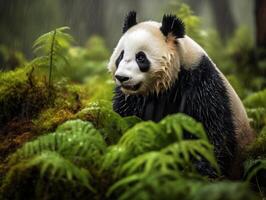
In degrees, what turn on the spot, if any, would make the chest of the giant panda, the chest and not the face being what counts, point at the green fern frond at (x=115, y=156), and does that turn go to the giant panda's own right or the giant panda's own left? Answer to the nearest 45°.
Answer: approximately 45° to the giant panda's own left

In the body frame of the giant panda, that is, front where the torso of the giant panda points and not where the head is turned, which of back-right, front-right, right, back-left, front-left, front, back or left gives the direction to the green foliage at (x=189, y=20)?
back-right

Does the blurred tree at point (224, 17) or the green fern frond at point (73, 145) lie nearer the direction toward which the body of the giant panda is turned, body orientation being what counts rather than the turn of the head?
the green fern frond

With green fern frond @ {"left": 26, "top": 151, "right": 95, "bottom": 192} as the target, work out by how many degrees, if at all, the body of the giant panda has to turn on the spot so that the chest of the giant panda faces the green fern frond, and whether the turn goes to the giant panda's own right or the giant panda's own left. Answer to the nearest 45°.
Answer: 0° — it already faces it

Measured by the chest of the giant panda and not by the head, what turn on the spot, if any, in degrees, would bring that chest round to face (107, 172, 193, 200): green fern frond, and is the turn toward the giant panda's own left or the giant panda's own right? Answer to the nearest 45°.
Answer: approximately 45° to the giant panda's own left

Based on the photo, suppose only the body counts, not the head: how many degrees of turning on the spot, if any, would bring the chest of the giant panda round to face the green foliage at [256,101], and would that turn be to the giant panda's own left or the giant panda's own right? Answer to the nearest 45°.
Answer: approximately 180°

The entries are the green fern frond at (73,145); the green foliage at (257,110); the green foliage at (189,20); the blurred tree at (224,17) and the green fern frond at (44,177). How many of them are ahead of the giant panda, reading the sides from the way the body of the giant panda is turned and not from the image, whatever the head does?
2

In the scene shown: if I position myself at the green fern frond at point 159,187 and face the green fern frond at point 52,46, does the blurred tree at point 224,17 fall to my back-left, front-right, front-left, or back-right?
front-right

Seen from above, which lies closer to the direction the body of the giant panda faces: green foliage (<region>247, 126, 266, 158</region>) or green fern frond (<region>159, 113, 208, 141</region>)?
the green fern frond

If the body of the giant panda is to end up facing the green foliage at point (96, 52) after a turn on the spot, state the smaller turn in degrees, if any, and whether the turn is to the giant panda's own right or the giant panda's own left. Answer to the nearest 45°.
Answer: approximately 135° to the giant panda's own right

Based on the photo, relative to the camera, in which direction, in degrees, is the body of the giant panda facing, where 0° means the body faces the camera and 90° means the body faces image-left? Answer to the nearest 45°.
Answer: approximately 45°

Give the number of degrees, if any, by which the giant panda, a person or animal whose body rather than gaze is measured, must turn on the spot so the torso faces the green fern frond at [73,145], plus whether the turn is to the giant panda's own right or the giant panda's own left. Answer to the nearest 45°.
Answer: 0° — it already faces it

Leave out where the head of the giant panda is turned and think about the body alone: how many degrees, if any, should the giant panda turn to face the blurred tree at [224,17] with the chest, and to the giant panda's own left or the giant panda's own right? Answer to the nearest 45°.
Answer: approximately 135° to the giant panda's own right

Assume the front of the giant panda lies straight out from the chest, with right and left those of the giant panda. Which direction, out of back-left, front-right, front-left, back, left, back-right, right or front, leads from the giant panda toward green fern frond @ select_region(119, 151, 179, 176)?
front-left

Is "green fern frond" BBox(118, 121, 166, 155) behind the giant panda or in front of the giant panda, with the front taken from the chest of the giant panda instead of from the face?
in front

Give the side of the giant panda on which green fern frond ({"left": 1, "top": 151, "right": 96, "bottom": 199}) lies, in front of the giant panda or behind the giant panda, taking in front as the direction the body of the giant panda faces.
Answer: in front
